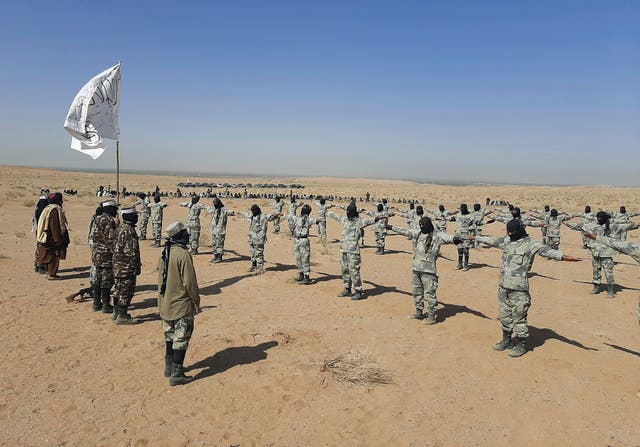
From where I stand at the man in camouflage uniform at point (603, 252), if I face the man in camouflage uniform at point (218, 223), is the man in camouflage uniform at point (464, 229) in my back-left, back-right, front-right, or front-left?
front-right

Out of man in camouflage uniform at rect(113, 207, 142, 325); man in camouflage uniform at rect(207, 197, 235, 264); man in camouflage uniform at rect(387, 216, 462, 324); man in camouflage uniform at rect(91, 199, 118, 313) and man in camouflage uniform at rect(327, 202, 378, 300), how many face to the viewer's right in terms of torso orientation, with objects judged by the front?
2

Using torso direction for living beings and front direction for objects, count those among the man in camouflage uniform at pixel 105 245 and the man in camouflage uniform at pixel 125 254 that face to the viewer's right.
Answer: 2

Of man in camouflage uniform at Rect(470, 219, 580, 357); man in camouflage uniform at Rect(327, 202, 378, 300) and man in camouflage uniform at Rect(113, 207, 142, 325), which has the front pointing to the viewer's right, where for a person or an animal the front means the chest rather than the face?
man in camouflage uniform at Rect(113, 207, 142, 325)

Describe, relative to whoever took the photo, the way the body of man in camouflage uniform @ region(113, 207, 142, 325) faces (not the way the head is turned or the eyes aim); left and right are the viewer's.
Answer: facing to the right of the viewer

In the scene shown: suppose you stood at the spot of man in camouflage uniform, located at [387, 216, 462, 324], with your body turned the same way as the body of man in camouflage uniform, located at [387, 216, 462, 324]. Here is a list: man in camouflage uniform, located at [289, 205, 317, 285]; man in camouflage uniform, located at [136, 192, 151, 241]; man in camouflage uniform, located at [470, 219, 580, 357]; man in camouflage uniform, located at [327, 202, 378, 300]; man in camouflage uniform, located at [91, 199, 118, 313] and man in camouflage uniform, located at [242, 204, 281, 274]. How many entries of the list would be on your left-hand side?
1

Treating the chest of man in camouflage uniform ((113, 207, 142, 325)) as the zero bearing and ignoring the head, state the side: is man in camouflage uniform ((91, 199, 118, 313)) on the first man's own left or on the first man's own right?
on the first man's own left

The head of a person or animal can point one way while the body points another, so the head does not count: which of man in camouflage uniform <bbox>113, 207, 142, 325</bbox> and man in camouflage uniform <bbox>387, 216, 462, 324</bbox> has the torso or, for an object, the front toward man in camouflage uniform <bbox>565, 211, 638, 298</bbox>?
man in camouflage uniform <bbox>113, 207, 142, 325</bbox>

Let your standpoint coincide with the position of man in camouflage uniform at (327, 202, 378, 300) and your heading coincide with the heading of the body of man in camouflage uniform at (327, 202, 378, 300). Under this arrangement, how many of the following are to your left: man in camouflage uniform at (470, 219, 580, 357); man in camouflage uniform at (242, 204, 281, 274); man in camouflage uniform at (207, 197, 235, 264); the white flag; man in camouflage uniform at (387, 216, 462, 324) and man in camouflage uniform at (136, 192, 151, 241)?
2

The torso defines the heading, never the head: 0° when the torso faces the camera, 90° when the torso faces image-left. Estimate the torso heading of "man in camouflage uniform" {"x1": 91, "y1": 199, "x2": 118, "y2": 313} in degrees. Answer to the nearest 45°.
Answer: approximately 270°

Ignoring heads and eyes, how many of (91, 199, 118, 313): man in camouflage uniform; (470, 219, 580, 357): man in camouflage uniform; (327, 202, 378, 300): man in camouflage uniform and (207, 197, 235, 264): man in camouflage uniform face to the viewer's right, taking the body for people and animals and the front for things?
1

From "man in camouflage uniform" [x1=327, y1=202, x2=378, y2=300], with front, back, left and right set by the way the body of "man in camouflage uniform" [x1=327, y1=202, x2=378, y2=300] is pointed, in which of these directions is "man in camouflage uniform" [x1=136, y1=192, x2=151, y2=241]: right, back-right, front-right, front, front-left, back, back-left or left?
right

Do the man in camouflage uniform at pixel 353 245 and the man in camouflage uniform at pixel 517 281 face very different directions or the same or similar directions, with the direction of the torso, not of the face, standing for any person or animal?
same or similar directions

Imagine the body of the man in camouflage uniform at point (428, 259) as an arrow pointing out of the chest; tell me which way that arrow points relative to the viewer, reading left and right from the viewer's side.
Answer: facing the viewer and to the left of the viewer
